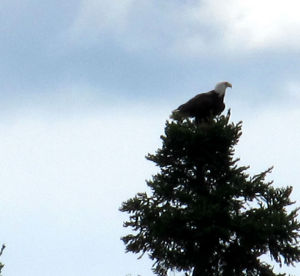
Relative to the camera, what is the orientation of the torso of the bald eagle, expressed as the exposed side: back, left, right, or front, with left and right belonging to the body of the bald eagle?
right
